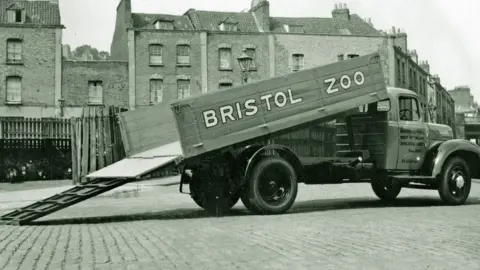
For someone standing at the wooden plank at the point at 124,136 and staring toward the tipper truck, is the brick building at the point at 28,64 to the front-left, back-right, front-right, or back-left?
back-left

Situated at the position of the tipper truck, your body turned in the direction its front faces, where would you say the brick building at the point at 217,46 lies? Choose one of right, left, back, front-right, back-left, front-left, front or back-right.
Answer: front-left

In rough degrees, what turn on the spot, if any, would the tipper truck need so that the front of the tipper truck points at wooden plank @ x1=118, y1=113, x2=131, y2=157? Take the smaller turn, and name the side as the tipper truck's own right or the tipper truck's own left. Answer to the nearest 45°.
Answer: approximately 135° to the tipper truck's own left

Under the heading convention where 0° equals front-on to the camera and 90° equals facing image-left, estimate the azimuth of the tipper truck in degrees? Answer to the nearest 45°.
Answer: approximately 225°

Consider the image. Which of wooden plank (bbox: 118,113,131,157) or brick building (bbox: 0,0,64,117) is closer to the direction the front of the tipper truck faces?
the brick building

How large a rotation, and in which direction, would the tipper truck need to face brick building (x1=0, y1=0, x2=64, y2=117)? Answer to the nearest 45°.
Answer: approximately 90° to its left

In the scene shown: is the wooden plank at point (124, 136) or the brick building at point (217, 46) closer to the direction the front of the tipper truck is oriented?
the brick building
